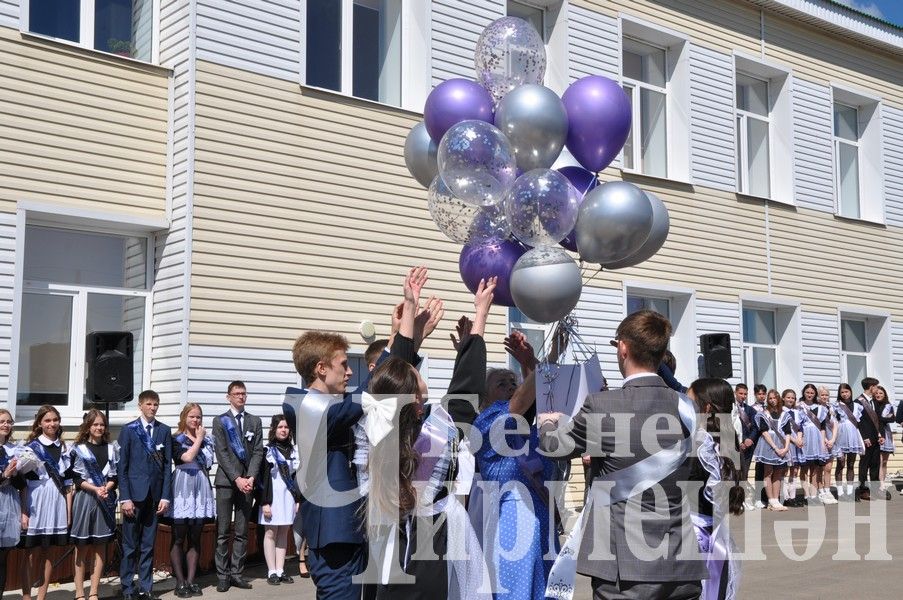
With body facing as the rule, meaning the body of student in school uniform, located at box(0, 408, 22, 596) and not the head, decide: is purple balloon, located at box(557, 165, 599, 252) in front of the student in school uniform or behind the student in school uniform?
in front

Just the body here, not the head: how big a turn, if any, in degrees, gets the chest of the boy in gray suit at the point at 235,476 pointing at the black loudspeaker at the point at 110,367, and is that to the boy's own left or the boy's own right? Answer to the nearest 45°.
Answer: approximately 90° to the boy's own right

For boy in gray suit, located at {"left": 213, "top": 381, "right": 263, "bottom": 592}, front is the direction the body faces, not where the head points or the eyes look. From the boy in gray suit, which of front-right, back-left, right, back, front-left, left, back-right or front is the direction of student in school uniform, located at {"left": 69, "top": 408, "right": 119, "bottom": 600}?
right

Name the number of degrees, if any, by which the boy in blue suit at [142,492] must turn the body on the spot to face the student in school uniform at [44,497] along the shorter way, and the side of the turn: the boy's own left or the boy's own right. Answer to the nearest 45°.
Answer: approximately 90° to the boy's own right

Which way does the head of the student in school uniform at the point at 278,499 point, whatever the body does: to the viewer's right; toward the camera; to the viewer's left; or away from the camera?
toward the camera

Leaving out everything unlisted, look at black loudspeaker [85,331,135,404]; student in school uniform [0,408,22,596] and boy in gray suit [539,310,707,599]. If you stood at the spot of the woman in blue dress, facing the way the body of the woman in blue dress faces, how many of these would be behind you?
2

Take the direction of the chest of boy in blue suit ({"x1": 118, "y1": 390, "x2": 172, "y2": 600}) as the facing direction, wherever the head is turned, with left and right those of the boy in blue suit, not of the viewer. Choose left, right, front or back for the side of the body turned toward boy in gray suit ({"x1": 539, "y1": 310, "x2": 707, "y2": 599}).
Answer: front

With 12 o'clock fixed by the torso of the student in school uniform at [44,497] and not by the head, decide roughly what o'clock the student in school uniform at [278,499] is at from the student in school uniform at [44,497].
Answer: the student in school uniform at [278,499] is roughly at 10 o'clock from the student in school uniform at [44,497].

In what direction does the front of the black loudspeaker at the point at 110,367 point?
toward the camera

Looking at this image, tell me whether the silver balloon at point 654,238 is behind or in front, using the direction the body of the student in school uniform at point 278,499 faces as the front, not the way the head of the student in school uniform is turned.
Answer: in front

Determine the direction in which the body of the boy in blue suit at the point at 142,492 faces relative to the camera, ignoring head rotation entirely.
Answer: toward the camera

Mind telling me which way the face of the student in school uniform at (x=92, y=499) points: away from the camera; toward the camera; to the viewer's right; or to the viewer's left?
toward the camera
